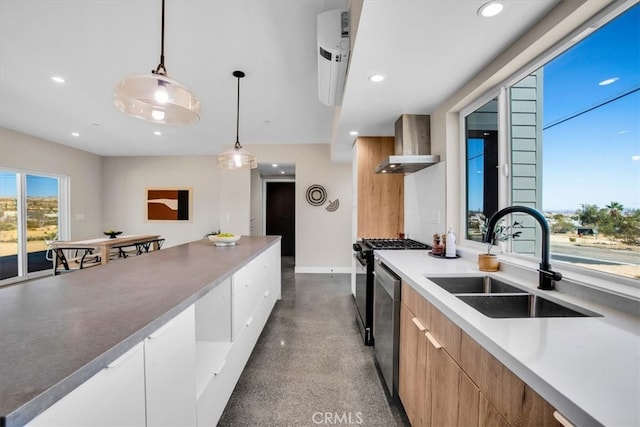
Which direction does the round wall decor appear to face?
toward the camera

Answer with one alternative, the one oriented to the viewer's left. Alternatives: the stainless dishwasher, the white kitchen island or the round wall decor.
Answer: the stainless dishwasher

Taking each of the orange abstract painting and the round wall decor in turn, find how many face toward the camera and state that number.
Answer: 2

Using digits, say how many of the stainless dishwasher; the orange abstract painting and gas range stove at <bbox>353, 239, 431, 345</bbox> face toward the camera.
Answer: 1

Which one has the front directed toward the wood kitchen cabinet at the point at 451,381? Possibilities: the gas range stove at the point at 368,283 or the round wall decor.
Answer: the round wall decor

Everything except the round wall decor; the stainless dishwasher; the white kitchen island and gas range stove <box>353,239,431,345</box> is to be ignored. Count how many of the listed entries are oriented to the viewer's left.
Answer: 2

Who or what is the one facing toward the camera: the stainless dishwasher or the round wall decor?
the round wall decor

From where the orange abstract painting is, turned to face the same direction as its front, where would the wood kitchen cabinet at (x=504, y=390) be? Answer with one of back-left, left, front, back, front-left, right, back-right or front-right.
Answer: front

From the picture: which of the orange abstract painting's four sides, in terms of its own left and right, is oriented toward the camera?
front

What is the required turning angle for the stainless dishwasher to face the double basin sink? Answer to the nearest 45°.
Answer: approximately 135° to its left

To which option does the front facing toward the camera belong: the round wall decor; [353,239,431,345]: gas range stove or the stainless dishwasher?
the round wall decor

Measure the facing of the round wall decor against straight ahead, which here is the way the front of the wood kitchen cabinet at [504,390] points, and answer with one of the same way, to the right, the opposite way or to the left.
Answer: to the left

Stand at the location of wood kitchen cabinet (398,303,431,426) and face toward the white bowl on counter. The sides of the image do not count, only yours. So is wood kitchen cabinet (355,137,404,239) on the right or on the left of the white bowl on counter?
right
